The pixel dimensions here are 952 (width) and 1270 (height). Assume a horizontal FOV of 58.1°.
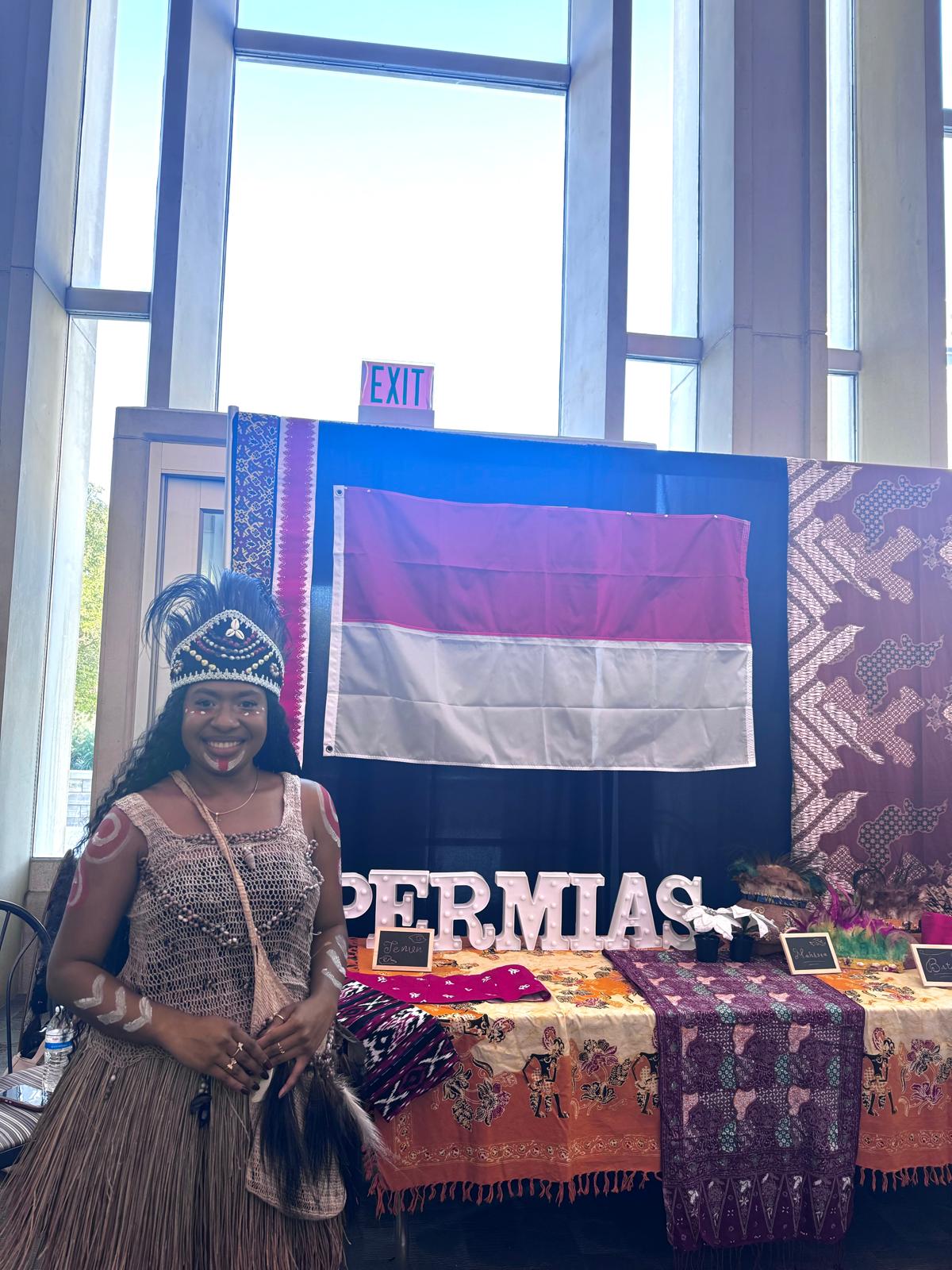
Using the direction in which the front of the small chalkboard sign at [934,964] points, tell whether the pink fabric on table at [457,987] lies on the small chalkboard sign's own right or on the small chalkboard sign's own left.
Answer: on the small chalkboard sign's own right

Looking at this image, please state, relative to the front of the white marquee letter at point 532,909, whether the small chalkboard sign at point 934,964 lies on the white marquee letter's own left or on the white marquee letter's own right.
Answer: on the white marquee letter's own left

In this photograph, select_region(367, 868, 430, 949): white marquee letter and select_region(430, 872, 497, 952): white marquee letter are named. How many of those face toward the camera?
2

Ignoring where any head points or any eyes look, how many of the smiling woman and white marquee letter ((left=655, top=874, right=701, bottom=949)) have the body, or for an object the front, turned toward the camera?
2

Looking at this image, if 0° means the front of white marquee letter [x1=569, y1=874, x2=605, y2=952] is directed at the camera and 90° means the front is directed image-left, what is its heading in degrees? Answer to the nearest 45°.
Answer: approximately 0°
